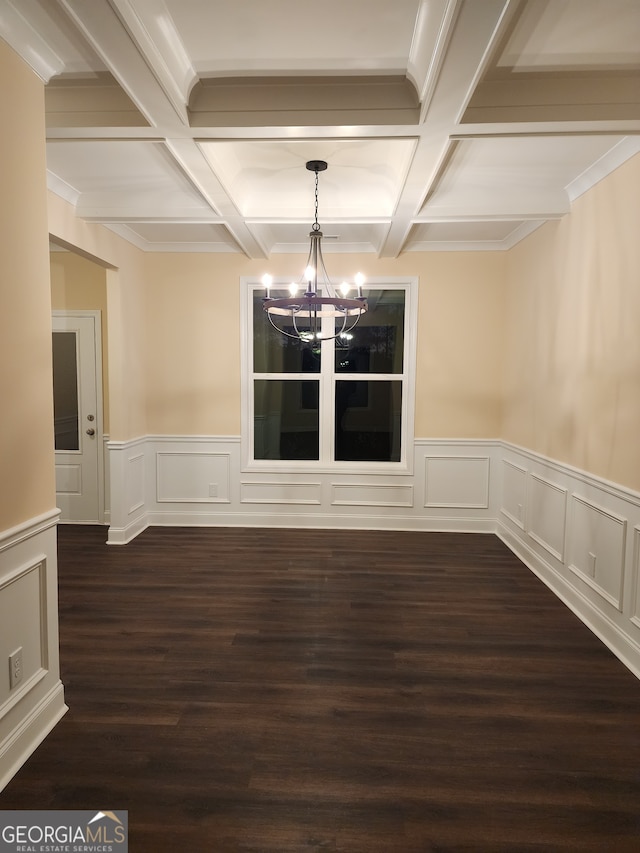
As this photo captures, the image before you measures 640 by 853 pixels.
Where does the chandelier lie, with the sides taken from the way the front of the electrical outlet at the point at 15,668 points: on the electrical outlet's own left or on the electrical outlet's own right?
on the electrical outlet's own left

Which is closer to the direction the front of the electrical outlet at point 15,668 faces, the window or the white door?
the window

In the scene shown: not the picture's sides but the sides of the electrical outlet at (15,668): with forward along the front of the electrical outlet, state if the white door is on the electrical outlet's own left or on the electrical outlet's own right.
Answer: on the electrical outlet's own left

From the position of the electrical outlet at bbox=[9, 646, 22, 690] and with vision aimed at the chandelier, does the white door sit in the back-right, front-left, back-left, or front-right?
front-left

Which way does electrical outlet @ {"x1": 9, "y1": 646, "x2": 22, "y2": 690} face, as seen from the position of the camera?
facing the viewer and to the right of the viewer

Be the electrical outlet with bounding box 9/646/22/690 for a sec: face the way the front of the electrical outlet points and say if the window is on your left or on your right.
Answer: on your left

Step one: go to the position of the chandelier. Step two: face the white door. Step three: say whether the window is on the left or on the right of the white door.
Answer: right

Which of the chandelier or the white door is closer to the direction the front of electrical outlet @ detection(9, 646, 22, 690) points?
the chandelier

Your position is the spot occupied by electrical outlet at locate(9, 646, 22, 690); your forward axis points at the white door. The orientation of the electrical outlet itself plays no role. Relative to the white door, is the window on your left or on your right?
right

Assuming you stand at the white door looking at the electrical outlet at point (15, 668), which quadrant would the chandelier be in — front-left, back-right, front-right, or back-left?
front-left
